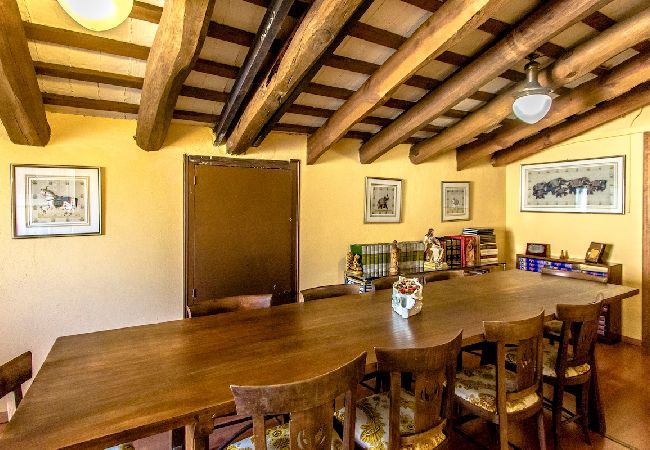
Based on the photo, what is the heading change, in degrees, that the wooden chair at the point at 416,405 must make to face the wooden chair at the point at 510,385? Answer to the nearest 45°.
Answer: approximately 90° to its right

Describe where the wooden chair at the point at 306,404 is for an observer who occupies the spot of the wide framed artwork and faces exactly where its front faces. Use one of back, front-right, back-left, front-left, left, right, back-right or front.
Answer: front-left

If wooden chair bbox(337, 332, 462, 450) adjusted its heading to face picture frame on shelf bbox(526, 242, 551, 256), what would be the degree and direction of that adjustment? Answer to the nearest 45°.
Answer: approximately 90° to its right

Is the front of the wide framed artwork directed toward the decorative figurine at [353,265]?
yes

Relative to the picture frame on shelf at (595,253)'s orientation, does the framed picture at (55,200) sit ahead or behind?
ahead

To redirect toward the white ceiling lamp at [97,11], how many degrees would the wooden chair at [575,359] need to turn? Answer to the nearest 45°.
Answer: approximately 90° to its left

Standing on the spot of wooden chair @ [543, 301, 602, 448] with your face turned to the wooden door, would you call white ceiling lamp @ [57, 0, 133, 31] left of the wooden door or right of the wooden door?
left

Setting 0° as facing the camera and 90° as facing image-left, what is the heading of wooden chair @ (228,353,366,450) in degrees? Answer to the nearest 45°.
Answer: approximately 135°

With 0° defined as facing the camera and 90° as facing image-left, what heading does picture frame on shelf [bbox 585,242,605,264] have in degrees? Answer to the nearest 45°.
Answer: approximately 45°

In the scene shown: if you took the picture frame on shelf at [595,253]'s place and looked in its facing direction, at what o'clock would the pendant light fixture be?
The pendant light fixture is roughly at 11 o'clock from the picture frame on shelf.

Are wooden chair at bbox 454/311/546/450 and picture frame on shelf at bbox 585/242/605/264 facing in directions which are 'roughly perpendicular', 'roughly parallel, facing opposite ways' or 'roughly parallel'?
roughly perpendicular

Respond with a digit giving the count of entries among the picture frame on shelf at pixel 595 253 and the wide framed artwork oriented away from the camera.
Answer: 0
